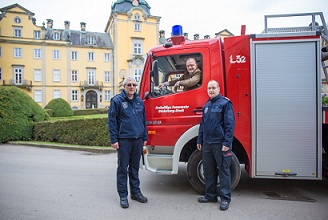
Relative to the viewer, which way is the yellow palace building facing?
toward the camera

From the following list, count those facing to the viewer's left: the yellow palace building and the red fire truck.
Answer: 1

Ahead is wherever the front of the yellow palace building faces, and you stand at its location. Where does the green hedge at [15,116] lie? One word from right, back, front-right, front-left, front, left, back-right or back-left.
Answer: front

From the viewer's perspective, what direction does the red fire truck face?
to the viewer's left

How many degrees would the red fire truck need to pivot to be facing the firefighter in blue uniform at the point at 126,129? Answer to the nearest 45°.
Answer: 0° — it already faces them

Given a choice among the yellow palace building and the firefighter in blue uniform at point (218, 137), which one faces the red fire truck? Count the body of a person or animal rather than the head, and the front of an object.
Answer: the yellow palace building

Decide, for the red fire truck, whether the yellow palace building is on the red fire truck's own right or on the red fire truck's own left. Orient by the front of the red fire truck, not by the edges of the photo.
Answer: on the red fire truck's own right

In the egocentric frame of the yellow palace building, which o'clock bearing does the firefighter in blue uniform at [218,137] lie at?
The firefighter in blue uniform is roughly at 12 o'clock from the yellow palace building.

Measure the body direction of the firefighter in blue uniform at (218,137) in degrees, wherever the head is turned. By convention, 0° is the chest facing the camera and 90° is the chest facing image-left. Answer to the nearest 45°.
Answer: approximately 45°

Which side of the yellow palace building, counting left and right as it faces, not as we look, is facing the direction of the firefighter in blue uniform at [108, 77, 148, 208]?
front

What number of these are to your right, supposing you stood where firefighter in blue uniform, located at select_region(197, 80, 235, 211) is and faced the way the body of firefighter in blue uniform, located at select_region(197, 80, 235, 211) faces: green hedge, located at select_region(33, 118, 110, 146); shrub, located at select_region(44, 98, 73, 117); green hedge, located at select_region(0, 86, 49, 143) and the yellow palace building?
4

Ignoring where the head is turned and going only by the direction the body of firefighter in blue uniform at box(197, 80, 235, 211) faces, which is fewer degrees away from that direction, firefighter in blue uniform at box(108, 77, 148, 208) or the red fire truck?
the firefighter in blue uniform

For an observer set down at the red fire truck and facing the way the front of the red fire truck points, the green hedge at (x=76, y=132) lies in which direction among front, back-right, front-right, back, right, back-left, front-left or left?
front-right

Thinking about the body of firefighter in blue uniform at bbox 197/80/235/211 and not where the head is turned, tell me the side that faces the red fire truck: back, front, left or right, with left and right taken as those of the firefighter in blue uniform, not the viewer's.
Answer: back

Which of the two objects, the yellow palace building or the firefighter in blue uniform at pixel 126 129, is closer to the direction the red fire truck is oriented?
the firefighter in blue uniform
